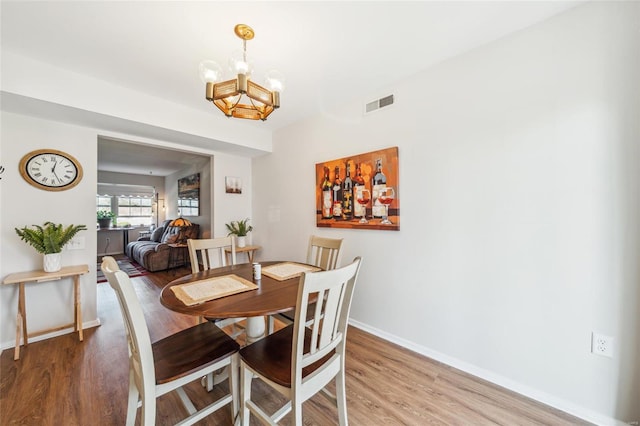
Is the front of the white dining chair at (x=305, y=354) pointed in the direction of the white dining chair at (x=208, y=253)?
yes

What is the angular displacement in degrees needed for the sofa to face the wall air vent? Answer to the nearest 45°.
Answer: approximately 45° to its left

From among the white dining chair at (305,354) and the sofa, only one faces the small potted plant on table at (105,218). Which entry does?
the white dining chair

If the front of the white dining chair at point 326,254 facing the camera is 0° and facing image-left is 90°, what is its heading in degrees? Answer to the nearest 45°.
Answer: approximately 45°

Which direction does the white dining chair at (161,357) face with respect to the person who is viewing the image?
facing away from the viewer and to the right of the viewer

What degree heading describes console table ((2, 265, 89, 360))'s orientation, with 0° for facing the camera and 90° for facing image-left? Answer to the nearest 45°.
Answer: approximately 0°

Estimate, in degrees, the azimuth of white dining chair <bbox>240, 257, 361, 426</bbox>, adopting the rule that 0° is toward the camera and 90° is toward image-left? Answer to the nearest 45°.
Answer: approximately 135°

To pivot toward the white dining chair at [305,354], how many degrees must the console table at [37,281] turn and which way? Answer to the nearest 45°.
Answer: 0° — it already faces it

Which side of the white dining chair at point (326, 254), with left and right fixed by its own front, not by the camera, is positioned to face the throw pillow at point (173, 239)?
right
